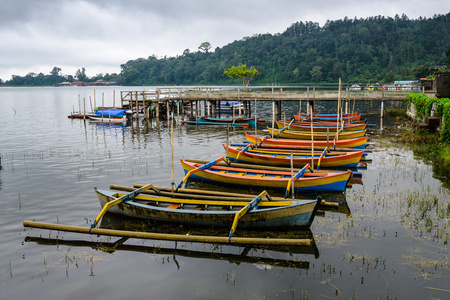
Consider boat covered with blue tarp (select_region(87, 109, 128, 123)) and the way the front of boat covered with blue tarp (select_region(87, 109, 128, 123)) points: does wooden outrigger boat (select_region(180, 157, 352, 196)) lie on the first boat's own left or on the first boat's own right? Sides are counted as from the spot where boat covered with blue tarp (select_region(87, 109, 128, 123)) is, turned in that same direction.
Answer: on the first boat's own left

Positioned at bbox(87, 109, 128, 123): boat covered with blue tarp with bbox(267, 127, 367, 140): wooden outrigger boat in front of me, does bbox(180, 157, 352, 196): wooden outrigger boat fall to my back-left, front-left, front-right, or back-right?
front-right

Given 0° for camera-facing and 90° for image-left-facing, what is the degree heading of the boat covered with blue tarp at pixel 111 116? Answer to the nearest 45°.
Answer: approximately 90°

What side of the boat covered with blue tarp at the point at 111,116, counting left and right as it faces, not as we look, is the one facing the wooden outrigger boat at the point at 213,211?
left
